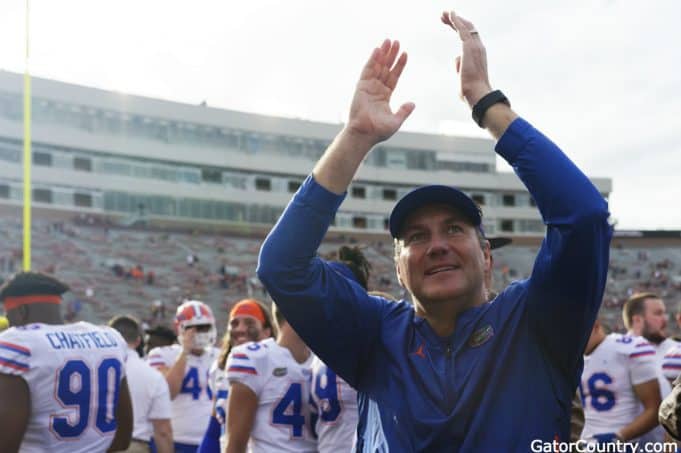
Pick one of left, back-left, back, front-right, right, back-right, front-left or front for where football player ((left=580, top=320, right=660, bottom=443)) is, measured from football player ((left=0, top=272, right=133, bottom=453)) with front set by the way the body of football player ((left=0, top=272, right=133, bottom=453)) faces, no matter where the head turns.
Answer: back-right

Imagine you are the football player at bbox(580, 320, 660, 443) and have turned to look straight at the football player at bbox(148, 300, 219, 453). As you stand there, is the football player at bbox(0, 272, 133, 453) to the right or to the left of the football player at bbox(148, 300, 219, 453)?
left

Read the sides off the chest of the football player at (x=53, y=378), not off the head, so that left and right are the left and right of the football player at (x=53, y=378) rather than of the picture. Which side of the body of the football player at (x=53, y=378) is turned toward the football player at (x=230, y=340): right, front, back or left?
right

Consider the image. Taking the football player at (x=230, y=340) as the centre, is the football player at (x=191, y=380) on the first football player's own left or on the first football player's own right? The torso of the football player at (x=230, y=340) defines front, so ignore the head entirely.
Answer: on the first football player's own right

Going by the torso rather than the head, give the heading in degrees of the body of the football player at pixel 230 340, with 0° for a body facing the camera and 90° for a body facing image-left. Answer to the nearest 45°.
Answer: approximately 45°

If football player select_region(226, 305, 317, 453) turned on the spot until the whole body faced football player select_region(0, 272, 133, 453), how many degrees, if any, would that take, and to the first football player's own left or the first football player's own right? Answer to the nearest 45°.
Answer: approximately 135° to the first football player's own right

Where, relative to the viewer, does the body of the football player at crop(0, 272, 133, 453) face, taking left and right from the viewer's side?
facing away from the viewer and to the left of the viewer
